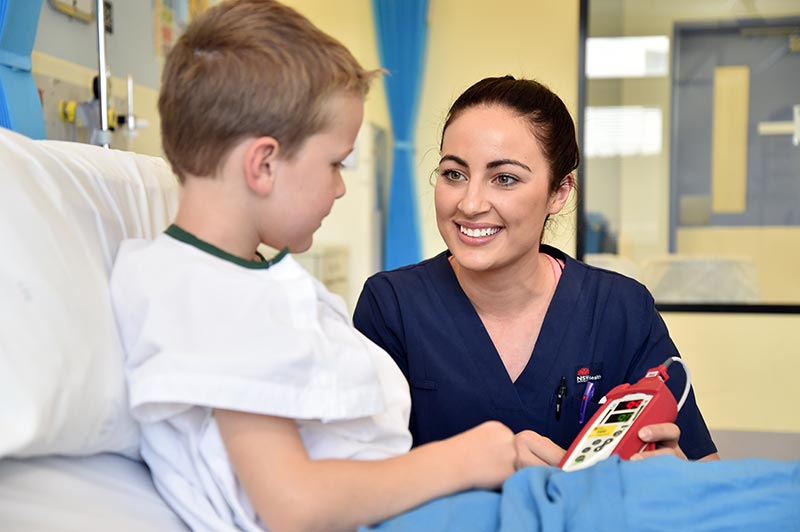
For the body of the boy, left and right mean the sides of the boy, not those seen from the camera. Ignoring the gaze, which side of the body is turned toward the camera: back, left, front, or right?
right

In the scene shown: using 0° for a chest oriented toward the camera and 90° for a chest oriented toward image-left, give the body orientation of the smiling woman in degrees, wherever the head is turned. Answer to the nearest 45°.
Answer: approximately 0°

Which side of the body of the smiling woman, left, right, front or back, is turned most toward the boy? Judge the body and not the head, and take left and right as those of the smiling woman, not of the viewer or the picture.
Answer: front

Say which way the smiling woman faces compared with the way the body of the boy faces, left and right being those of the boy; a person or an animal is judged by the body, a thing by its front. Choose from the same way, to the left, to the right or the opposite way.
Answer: to the right

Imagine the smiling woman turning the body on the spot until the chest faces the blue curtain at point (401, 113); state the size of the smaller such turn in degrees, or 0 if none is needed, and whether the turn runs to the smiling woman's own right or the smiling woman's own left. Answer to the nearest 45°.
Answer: approximately 180°

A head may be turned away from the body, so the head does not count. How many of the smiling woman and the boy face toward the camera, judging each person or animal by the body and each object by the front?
1

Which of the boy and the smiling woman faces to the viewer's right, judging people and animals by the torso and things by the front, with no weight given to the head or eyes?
the boy

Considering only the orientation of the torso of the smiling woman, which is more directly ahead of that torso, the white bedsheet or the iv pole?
the white bedsheet
